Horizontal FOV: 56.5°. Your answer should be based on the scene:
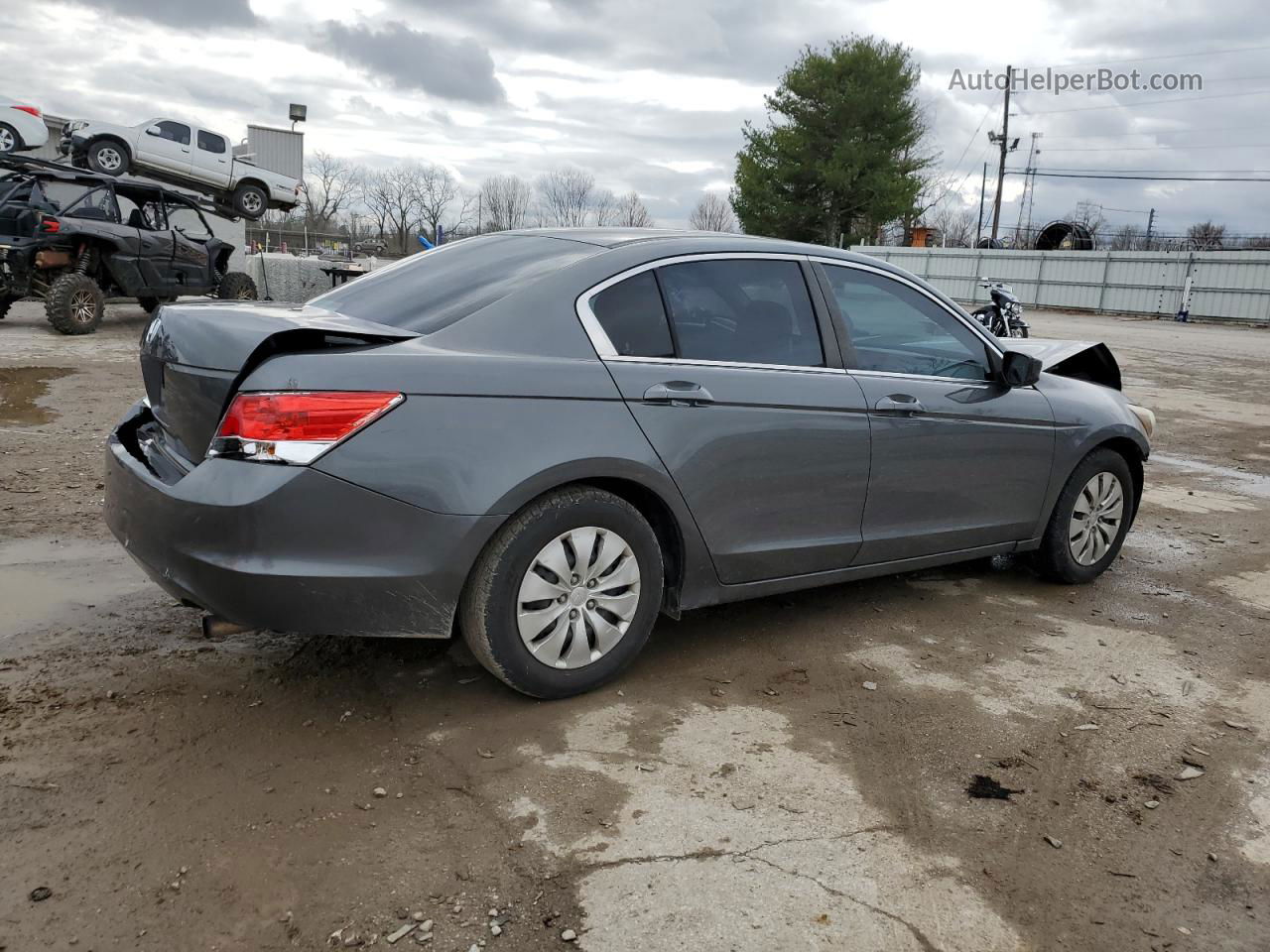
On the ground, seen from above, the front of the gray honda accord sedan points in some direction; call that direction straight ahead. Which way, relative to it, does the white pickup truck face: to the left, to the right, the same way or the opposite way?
the opposite way

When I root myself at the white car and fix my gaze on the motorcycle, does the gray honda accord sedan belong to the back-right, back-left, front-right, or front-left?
front-right

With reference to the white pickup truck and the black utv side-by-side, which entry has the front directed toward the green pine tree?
the black utv side-by-side

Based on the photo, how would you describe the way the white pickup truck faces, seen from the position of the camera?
facing to the left of the viewer

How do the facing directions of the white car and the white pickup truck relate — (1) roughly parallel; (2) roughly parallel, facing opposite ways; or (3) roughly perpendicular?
roughly parallel

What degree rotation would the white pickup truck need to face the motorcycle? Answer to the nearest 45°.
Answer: approximately 135° to its left

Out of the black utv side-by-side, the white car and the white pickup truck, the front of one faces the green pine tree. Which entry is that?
the black utv side-by-side

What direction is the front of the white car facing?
to the viewer's left

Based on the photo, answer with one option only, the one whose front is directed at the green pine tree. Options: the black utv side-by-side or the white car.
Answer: the black utv side-by-side

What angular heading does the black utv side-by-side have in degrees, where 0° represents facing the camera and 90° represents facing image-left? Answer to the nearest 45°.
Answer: approximately 225°

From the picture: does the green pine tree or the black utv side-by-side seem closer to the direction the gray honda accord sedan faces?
the green pine tree

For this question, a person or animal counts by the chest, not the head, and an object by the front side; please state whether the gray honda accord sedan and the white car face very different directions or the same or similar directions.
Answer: very different directions

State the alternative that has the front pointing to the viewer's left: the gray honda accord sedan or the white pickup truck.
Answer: the white pickup truck

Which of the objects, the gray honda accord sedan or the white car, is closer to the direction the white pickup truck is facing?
the white car

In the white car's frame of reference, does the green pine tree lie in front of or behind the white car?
behind

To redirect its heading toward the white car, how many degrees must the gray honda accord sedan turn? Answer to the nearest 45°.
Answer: approximately 90° to its left

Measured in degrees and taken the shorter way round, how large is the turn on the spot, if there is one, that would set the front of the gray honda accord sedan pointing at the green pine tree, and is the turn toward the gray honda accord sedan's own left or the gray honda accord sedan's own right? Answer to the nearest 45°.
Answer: approximately 45° to the gray honda accord sedan's own left
